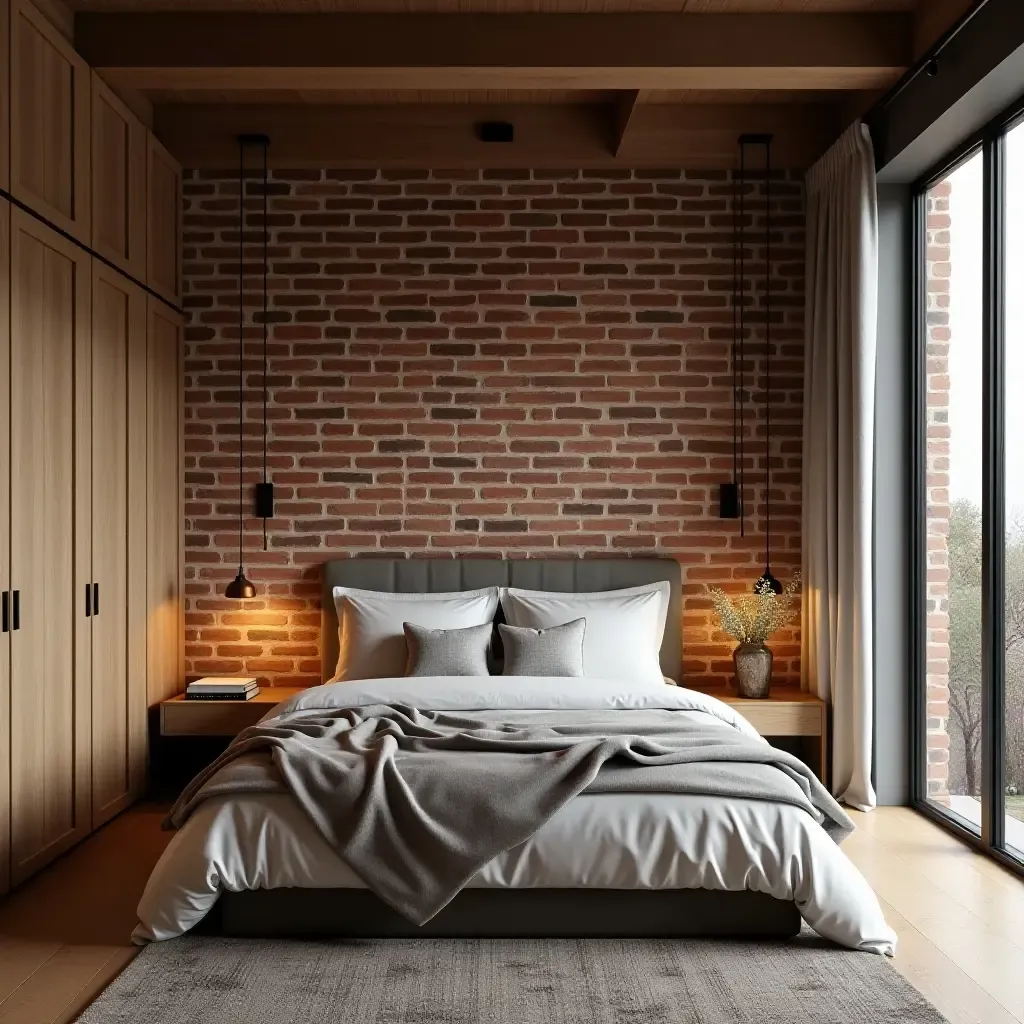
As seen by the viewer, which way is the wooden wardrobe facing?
to the viewer's right

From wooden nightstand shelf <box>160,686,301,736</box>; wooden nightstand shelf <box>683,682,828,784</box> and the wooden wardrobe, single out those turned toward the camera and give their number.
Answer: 2

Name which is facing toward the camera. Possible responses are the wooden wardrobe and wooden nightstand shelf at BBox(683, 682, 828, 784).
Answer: the wooden nightstand shelf

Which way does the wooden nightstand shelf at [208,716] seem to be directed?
toward the camera

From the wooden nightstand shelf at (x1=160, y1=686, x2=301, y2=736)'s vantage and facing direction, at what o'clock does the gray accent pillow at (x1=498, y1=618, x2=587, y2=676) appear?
The gray accent pillow is roughly at 10 o'clock from the wooden nightstand shelf.

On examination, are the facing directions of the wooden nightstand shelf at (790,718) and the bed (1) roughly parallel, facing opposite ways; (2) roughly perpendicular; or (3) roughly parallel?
roughly parallel

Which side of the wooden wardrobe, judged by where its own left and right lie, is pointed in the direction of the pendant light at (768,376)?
front

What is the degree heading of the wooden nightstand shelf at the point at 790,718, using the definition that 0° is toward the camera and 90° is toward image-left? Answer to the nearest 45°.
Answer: approximately 0°

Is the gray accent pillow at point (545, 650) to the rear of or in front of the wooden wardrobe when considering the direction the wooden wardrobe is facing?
in front

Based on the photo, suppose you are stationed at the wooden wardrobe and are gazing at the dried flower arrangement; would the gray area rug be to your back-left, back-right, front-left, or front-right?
front-right

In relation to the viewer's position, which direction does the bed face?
facing the viewer
